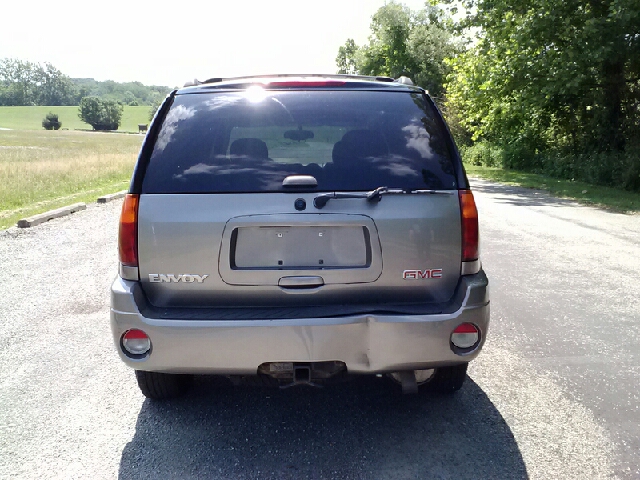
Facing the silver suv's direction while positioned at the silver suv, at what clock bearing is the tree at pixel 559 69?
The tree is roughly at 1 o'clock from the silver suv.

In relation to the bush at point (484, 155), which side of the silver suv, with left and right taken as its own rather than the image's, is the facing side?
front

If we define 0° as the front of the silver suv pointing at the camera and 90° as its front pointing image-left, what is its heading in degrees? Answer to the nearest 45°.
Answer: approximately 180°
